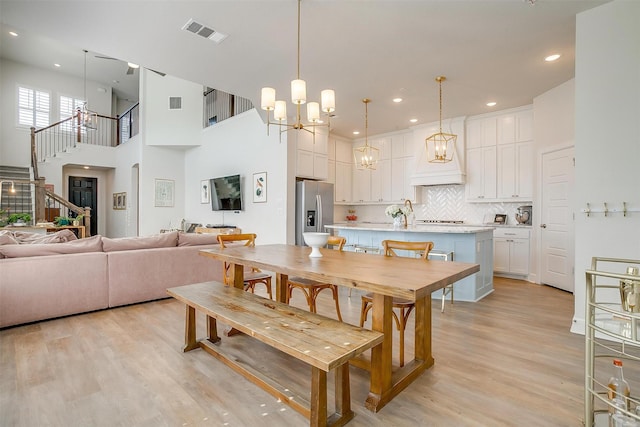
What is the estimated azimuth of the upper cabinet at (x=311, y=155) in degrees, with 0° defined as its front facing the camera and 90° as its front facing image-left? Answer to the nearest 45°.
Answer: approximately 315°

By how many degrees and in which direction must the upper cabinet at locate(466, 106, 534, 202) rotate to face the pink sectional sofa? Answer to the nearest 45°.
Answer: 0° — it already faces it

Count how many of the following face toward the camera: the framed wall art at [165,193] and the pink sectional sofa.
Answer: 1

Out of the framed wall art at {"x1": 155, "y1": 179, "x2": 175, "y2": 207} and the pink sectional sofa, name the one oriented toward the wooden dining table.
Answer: the framed wall art

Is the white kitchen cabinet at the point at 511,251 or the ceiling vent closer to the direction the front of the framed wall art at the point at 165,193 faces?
the ceiling vent

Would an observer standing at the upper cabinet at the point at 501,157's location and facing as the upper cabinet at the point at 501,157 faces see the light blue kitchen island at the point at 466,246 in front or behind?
in front

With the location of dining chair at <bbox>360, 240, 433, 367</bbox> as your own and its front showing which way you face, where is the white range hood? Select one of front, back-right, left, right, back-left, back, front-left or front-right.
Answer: back-right

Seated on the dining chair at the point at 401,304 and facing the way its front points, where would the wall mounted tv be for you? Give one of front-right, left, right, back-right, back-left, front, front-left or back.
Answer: right

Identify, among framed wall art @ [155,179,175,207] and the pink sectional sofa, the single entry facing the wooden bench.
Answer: the framed wall art

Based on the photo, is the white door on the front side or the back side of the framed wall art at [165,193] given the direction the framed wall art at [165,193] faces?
on the front side

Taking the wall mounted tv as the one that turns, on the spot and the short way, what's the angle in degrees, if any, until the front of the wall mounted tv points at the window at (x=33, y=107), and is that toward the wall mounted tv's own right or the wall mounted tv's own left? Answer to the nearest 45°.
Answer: approximately 90° to the wall mounted tv's own right

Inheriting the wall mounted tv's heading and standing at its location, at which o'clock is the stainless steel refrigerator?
The stainless steel refrigerator is roughly at 9 o'clock from the wall mounted tv.

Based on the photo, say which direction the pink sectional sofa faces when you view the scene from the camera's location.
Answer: facing away from the viewer and to the left of the viewer

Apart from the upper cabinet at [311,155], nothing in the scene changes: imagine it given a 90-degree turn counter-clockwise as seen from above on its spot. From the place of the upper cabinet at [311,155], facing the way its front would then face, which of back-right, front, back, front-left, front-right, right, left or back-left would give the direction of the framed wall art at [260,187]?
back-left

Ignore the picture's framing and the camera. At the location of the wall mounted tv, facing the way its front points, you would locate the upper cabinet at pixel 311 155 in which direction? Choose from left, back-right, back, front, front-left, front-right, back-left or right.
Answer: left

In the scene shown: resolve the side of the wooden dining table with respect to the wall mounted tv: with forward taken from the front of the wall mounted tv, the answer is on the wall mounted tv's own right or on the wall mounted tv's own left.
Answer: on the wall mounted tv's own left
